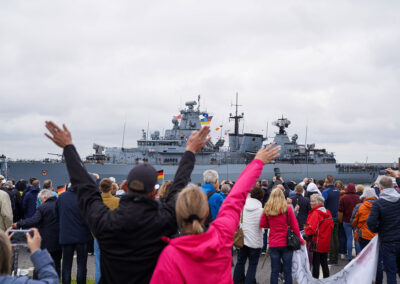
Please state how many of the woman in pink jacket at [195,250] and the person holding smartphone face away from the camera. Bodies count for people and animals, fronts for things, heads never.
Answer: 2

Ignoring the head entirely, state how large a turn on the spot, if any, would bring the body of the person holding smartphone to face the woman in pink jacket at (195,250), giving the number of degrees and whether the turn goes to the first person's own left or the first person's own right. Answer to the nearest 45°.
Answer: approximately 90° to the first person's own right

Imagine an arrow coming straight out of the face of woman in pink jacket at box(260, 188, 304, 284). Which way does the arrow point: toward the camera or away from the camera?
away from the camera

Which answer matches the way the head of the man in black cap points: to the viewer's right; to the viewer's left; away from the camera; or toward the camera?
away from the camera

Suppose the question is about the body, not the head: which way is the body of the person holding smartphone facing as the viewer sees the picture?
away from the camera

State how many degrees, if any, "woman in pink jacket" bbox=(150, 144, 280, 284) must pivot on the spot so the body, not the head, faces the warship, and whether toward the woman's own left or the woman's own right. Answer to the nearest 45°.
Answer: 0° — they already face it

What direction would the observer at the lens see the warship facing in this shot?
facing to the left of the viewer

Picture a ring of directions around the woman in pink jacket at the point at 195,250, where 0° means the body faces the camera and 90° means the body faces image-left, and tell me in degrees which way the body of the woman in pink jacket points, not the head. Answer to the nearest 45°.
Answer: approximately 180°

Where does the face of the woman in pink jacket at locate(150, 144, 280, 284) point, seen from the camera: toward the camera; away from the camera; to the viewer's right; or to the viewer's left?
away from the camera

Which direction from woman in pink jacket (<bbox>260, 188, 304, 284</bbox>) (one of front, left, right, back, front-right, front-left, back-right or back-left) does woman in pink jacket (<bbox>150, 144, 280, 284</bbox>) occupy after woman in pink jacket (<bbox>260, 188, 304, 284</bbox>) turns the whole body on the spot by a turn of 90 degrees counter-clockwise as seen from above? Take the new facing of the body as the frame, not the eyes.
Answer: left

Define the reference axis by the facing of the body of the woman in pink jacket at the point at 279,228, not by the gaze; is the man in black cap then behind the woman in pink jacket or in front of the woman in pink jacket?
behind

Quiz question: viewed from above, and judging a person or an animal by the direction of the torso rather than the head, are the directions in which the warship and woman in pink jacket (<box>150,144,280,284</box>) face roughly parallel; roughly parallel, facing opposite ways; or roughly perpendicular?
roughly perpendicular

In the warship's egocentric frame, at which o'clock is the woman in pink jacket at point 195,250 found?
The woman in pink jacket is roughly at 9 o'clock from the warship.

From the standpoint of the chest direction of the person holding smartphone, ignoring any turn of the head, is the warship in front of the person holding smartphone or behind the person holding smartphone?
in front

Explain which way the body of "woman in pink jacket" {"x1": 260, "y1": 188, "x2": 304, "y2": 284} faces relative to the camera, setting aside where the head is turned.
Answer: away from the camera

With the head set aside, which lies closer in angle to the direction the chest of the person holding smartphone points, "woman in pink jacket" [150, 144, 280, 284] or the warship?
the warship
